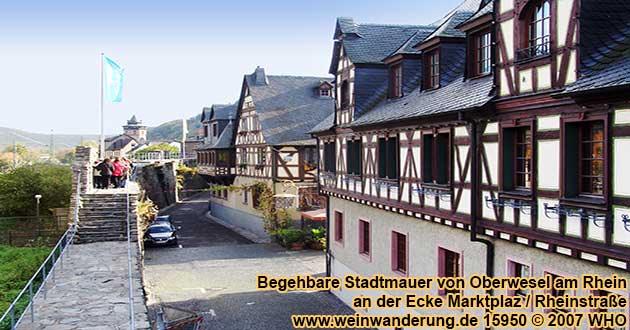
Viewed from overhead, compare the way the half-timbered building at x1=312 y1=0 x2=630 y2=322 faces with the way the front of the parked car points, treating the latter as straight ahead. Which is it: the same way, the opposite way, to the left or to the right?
to the right

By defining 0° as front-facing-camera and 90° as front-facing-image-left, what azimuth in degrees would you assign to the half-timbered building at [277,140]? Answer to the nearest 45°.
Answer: approximately 45°

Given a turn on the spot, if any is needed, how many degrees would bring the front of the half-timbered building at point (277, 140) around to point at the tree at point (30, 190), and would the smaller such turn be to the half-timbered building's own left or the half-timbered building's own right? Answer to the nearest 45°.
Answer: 0° — it already faces it

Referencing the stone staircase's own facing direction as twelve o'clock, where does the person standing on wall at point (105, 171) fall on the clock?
The person standing on wall is roughly at 6 o'clock from the stone staircase.

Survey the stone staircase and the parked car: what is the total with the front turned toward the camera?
2

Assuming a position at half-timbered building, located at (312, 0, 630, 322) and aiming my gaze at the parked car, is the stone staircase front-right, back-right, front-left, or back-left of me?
front-left

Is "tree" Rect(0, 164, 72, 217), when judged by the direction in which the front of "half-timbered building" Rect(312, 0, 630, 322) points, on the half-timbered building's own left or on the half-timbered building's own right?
on the half-timbered building's own right

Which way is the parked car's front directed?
toward the camera

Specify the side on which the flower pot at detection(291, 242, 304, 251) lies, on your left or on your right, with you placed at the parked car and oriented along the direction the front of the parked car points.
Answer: on your left

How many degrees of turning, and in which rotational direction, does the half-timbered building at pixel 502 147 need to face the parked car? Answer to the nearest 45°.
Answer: approximately 90° to its right

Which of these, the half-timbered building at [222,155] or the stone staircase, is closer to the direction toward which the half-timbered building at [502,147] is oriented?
the stone staircase
